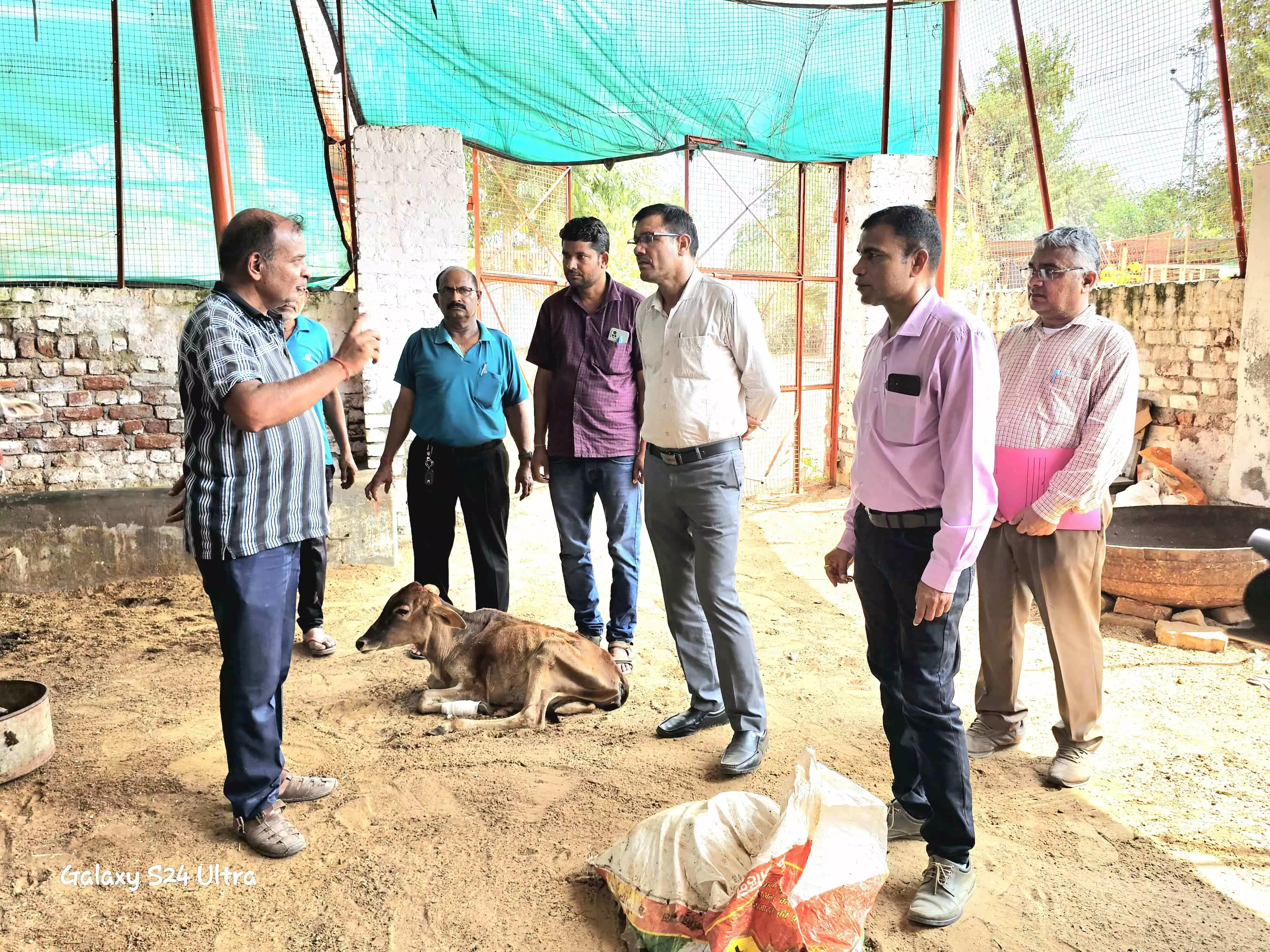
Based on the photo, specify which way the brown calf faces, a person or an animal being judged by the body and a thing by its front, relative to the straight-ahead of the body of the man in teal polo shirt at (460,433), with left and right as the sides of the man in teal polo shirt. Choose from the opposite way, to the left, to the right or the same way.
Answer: to the right

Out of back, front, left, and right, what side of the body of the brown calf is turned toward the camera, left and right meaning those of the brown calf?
left

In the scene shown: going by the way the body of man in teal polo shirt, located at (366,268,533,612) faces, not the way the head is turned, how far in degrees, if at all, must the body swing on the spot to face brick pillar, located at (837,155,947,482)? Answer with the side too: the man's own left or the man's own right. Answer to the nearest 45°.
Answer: approximately 135° to the man's own left

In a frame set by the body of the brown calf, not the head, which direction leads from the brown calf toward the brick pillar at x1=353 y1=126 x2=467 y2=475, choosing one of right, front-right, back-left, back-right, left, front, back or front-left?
right

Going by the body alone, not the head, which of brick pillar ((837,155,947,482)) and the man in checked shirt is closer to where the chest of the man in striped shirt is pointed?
the man in checked shirt

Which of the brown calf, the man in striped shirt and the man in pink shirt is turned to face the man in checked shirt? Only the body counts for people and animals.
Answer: the man in striped shirt

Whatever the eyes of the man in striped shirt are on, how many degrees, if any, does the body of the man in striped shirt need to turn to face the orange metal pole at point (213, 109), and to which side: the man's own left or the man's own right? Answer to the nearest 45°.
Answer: approximately 90° to the man's own left

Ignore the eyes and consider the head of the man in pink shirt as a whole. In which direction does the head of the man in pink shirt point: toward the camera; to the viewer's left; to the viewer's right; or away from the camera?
to the viewer's left

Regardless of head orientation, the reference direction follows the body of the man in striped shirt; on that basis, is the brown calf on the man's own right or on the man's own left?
on the man's own left

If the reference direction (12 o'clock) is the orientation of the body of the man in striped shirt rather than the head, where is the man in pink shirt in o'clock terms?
The man in pink shirt is roughly at 1 o'clock from the man in striped shirt.

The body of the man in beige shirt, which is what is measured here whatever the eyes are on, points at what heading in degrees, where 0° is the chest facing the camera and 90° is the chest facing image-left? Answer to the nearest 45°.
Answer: approximately 45°

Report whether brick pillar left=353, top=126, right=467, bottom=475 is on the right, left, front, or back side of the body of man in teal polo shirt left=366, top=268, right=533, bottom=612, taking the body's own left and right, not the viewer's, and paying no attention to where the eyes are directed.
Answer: back

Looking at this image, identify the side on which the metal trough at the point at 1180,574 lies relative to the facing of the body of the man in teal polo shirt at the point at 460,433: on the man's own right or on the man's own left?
on the man's own left

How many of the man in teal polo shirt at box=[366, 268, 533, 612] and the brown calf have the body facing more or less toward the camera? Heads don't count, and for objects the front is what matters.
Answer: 1
